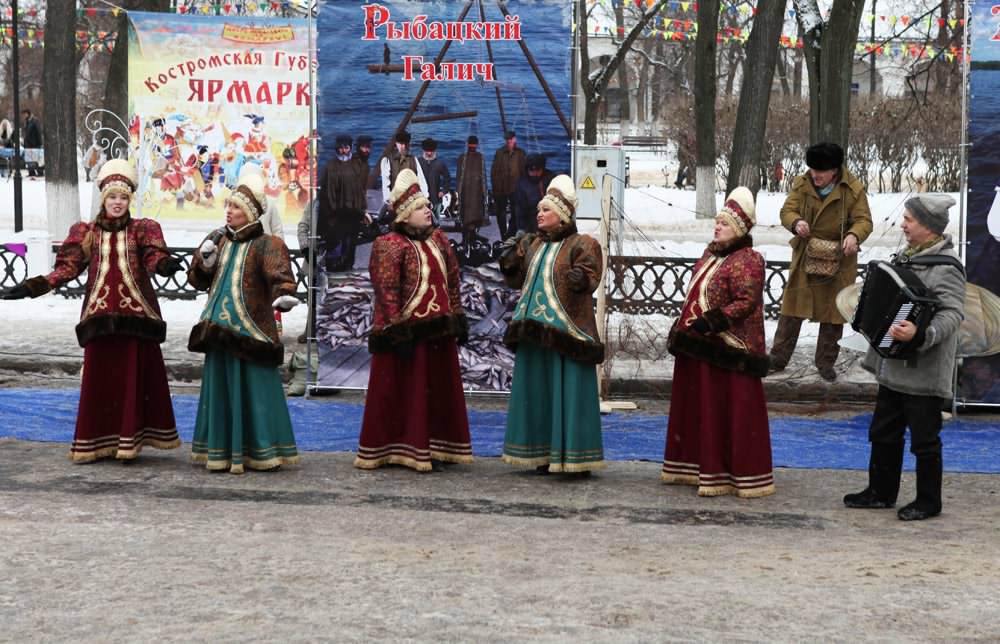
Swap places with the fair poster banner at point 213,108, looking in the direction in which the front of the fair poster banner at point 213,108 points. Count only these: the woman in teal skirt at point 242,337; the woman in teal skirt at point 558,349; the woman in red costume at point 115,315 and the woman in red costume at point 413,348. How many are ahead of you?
4

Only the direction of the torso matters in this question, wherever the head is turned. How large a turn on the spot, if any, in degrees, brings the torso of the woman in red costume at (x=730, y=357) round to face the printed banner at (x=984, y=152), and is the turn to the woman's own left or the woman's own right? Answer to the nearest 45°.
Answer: approximately 180°

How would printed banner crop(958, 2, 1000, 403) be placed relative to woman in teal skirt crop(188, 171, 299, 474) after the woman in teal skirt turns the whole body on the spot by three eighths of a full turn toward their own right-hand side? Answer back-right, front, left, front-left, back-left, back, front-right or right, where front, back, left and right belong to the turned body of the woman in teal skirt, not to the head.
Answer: right

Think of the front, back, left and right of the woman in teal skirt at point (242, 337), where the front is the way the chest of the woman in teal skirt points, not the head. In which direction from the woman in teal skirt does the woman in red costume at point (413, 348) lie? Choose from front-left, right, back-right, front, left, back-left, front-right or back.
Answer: back-left

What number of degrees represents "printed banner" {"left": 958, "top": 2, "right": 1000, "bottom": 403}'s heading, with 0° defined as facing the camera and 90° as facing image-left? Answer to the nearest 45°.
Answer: approximately 0°

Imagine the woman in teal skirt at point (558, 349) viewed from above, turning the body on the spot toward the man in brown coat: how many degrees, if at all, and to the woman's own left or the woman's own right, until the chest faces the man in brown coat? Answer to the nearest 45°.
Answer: approximately 180°

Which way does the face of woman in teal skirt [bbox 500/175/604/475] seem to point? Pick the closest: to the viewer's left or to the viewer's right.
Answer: to the viewer's left

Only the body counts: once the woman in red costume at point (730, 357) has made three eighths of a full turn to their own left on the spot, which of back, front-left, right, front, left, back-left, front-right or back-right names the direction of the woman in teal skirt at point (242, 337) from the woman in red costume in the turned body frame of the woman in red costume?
back

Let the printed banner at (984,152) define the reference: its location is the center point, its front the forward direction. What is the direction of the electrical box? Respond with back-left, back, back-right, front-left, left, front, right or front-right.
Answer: back-right

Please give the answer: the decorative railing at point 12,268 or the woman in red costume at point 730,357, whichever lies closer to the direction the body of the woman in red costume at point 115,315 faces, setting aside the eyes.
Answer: the woman in red costume

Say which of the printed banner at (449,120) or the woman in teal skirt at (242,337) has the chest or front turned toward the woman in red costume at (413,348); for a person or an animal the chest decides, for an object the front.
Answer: the printed banner
